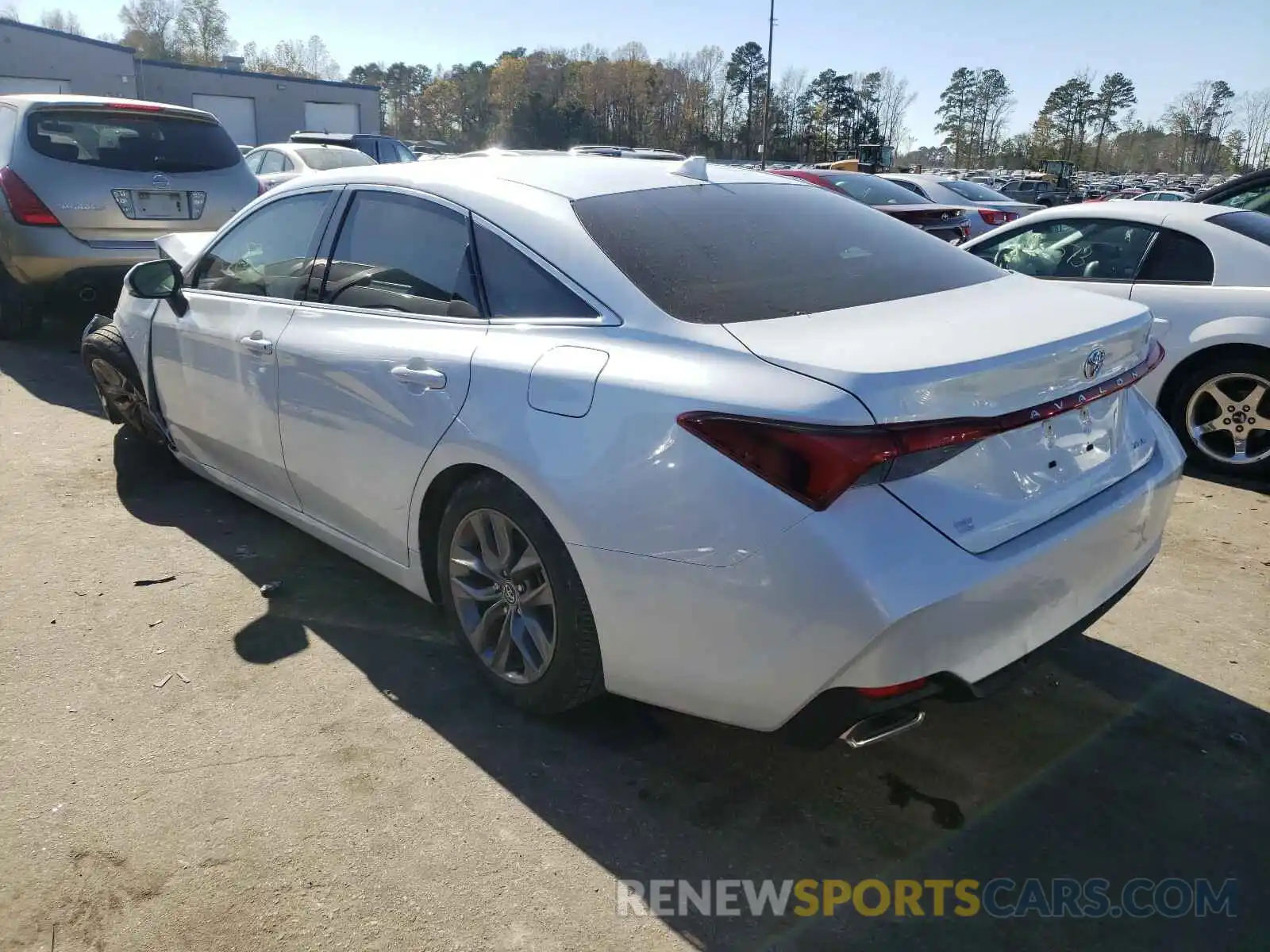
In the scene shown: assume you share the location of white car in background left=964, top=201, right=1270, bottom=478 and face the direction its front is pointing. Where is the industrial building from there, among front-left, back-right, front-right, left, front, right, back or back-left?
front-right

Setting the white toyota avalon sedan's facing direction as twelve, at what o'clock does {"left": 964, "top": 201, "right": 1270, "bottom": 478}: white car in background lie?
The white car in background is roughly at 3 o'clock from the white toyota avalon sedan.

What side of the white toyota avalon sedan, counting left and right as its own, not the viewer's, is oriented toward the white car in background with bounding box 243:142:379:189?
front

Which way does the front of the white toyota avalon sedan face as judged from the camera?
facing away from the viewer and to the left of the viewer

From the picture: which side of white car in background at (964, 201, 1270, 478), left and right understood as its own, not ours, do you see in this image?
left

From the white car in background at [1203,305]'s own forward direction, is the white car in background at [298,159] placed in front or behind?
in front

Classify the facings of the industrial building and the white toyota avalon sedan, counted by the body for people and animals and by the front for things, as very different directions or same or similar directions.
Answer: very different directions

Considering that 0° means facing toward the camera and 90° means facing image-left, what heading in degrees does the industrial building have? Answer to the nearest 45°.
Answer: approximately 315°

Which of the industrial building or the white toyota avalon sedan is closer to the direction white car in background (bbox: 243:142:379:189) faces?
the industrial building

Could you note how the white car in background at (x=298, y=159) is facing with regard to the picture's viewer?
facing away from the viewer and to the left of the viewer

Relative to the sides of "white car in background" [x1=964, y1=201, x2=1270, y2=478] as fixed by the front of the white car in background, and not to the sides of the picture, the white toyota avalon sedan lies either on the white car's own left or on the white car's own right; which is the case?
on the white car's own left

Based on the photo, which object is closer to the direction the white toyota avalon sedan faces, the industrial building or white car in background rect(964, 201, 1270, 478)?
the industrial building

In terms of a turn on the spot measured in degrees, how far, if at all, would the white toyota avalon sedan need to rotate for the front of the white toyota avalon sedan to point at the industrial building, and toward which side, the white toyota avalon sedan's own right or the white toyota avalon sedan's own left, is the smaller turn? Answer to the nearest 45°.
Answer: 0° — it already faces it
